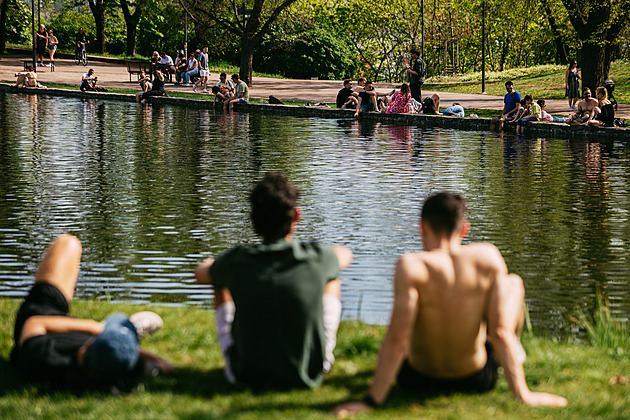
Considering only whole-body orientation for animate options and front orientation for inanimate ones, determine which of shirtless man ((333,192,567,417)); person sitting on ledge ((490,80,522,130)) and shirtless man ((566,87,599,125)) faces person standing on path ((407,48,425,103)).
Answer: shirtless man ((333,192,567,417))

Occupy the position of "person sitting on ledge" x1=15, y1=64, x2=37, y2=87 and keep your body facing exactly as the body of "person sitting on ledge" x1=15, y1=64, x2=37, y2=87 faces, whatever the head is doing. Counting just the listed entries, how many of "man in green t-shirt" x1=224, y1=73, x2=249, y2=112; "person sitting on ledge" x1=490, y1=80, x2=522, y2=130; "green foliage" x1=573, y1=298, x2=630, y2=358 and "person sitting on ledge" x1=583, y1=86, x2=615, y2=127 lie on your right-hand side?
0

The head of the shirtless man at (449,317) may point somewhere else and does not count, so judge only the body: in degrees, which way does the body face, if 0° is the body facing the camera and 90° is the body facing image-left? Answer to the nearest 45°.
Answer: approximately 180°

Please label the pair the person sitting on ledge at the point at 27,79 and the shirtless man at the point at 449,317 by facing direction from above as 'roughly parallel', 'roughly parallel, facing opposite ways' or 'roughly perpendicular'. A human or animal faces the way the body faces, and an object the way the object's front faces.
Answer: roughly parallel, facing opposite ways

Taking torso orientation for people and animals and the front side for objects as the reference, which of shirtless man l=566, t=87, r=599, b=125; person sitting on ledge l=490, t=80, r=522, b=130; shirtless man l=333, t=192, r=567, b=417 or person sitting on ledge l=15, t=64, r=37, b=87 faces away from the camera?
shirtless man l=333, t=192, r=567, b=417

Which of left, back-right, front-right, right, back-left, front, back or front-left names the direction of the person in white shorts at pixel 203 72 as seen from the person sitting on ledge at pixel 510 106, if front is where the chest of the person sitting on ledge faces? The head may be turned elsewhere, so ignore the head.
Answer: right

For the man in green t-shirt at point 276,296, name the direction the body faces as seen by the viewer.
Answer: away from the camera

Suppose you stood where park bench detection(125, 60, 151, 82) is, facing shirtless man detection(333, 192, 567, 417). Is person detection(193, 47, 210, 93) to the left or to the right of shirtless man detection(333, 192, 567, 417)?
left

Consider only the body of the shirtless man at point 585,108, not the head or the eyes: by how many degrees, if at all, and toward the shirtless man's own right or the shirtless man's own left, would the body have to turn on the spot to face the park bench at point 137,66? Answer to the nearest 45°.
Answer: approximately 90° to the shirtless man's own right

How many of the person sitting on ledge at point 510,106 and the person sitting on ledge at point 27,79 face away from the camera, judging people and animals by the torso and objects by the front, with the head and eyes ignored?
0

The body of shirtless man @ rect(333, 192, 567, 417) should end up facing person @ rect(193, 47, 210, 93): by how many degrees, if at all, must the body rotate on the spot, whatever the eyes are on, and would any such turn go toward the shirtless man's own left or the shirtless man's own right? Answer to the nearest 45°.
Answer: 0° — they already face them

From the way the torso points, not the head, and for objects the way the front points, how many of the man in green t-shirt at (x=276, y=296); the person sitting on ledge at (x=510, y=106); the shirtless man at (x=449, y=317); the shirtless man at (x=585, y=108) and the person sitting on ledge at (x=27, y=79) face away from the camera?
2

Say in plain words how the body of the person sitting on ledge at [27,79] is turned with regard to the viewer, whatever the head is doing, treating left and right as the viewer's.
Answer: facing the viewer and to the left of the viewer

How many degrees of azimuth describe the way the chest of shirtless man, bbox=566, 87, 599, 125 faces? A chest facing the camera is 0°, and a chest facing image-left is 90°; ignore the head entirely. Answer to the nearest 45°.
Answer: approximately 45°

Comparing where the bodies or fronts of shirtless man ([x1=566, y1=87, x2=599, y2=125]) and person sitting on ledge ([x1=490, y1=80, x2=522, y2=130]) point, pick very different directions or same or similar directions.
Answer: same or similar directions

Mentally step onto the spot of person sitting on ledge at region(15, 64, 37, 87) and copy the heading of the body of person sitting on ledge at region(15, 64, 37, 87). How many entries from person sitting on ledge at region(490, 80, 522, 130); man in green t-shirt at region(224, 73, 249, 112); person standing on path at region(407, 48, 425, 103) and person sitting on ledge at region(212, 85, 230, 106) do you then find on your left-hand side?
4

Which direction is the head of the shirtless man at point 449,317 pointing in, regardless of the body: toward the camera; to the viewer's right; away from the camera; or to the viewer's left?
away from the camera

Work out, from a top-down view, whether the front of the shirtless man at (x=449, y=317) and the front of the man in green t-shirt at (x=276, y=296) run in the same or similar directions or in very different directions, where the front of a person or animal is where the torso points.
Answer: same or similar directions

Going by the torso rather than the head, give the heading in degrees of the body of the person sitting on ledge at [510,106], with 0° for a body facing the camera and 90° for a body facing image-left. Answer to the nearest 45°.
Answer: approximately 45°

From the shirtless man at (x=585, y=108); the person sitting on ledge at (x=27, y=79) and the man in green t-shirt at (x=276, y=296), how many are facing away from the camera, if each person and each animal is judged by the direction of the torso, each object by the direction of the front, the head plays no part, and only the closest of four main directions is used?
1
